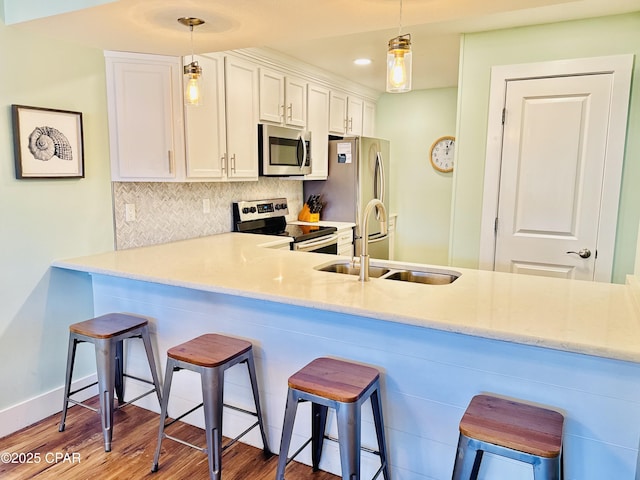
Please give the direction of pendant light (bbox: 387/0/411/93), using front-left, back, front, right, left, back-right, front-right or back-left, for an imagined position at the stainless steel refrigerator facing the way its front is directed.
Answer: front-right

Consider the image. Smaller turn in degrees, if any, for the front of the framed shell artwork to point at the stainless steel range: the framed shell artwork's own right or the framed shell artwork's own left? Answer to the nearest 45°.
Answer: approximately 45° to the framed shell artwork's own left

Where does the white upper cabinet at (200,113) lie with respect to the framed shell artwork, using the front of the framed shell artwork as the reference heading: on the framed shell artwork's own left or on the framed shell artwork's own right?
on the framed shell artwork's own left

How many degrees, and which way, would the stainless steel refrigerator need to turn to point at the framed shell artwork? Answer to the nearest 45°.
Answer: approximately 90° to its right

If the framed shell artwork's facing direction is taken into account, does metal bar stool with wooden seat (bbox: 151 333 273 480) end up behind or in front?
in front

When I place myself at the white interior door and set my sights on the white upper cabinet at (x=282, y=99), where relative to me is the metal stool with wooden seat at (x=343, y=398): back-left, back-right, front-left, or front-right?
front-left

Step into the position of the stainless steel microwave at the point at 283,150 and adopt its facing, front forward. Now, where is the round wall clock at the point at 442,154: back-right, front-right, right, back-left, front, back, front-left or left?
left

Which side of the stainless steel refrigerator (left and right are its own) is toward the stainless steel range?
right

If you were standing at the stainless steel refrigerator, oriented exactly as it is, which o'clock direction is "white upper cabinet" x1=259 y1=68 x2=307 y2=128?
The white upper cabinet is roughly at 3 o'clock from the stainless steel refrigerator.

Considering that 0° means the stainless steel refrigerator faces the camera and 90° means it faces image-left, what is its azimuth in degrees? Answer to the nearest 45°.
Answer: approximately 315°

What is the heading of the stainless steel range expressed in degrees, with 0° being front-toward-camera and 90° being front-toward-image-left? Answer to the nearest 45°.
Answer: approximately 315°

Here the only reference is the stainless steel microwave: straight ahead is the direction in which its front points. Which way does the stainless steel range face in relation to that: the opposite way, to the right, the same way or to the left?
the same way

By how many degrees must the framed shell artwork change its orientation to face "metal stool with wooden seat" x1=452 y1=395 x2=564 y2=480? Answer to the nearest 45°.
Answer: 0° — it already faces it

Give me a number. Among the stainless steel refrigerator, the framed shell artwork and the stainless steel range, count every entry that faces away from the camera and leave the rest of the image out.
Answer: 0

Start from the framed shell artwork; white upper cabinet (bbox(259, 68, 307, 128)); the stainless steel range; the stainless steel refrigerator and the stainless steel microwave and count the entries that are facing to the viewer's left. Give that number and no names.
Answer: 0

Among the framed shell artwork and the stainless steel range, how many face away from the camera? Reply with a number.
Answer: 0

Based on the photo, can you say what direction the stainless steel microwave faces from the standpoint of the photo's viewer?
facing the viewer and to the right of the viewer

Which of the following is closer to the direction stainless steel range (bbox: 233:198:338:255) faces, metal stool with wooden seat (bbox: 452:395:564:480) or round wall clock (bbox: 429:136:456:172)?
the metal stool with wooden seat

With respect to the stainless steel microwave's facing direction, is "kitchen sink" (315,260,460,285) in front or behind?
in front
